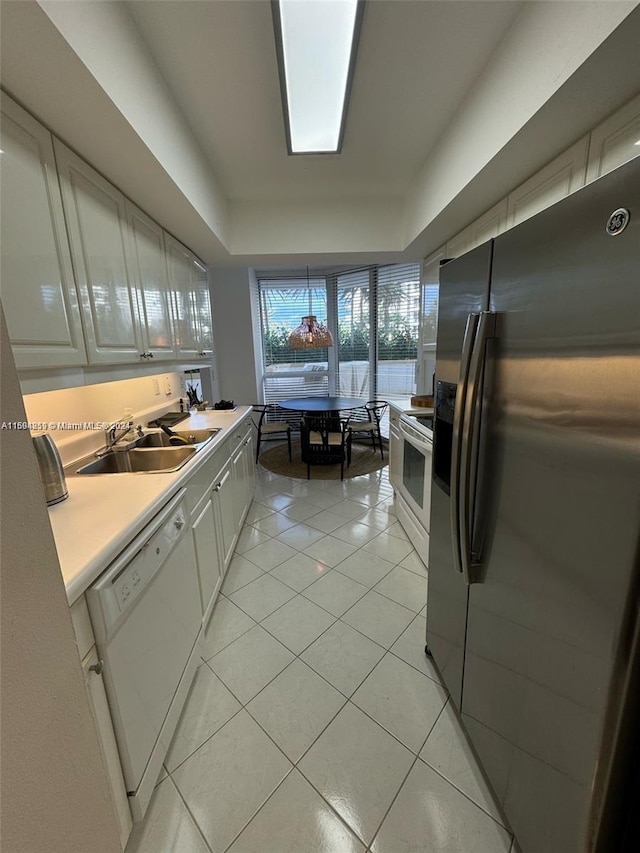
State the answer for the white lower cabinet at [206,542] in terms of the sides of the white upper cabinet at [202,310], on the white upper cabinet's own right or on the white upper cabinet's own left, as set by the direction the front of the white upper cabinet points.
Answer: on the white upper cabinet's own right

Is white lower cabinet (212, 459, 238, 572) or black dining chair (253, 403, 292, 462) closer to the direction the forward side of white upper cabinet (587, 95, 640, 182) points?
the white lower cabinet

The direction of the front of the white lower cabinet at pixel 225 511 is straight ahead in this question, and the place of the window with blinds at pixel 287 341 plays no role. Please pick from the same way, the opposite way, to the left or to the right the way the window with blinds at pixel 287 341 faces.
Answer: to the right

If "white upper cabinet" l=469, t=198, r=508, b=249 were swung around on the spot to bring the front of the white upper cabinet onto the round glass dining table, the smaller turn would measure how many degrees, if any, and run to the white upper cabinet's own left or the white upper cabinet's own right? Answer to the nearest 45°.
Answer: approximately 90° to the white upper cabinet's own right

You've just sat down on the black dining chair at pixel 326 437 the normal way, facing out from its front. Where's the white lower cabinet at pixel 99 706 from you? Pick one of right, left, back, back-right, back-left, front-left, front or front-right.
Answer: back

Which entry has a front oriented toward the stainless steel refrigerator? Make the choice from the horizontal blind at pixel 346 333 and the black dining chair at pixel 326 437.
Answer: the horizontal blind

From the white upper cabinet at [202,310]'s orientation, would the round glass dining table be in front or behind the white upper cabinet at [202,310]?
in front

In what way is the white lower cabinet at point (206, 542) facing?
to the viewer's right

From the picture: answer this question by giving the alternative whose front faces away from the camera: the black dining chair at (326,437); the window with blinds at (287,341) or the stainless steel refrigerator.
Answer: the black dining chair

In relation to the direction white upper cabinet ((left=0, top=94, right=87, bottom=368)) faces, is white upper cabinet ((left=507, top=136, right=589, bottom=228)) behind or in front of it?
in front

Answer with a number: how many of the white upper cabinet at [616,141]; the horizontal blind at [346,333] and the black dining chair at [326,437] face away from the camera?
1

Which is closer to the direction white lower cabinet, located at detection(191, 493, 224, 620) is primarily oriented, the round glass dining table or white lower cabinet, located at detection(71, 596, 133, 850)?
the round glass dining table

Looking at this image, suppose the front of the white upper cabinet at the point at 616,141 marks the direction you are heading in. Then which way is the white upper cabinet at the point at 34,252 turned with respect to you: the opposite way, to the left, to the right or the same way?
the opposite way

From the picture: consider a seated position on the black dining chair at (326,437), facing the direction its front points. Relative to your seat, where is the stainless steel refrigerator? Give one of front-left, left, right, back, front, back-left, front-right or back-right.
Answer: back

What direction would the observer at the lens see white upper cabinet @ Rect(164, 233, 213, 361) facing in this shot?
facing to the right of the viewer

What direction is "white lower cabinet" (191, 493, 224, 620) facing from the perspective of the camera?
to the viewer's right

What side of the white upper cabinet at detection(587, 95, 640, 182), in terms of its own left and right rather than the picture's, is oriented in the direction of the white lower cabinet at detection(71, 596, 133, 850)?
front

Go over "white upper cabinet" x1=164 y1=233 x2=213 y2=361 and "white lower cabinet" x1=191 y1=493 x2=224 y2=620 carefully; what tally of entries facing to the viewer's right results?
2

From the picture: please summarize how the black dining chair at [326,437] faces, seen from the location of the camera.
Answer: facing away from the viewer
